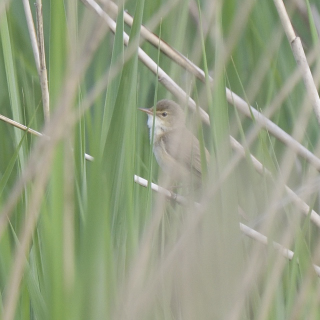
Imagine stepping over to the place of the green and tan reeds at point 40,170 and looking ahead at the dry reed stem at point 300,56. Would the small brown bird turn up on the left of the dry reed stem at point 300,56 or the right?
left

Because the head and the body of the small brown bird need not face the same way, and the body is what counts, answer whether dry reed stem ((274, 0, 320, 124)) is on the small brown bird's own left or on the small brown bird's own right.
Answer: on the small brown bird's own left

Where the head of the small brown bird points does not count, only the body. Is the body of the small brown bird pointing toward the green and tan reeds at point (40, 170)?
no

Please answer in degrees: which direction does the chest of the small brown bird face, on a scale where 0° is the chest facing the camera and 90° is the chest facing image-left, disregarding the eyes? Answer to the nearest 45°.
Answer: approximately 90°
